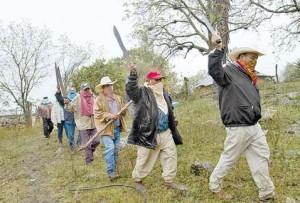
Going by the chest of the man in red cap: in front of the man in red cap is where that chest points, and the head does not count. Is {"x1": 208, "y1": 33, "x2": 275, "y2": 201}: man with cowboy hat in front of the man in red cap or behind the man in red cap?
in front

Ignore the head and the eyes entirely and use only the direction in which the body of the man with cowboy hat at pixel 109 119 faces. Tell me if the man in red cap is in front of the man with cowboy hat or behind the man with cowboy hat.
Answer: in front

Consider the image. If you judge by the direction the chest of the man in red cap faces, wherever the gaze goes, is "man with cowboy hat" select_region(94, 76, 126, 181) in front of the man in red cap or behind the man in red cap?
behind

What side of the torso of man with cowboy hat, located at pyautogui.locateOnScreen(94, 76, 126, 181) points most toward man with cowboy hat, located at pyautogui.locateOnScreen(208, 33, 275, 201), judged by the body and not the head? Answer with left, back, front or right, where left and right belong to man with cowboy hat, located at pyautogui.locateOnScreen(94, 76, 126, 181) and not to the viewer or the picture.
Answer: front

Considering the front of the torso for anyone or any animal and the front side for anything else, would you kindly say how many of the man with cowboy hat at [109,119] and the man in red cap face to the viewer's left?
0

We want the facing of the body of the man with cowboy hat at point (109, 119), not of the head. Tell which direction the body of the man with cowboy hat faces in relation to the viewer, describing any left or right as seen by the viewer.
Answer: facing the viewer and to the right of the viewer
